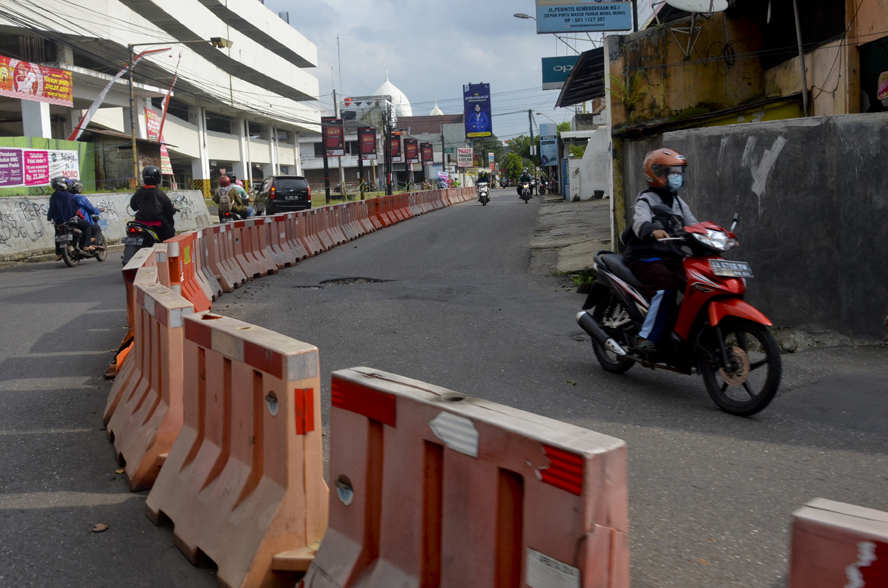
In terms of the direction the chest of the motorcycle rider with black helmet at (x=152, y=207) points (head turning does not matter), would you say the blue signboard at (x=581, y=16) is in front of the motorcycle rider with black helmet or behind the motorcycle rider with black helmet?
in front

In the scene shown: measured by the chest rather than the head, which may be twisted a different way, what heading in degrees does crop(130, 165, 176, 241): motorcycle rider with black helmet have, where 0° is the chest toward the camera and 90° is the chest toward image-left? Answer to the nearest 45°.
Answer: approximately 225°

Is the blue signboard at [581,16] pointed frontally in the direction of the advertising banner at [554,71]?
no

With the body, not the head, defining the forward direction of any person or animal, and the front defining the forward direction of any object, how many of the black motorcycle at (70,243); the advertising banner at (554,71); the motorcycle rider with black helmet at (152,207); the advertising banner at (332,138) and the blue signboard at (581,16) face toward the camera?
3

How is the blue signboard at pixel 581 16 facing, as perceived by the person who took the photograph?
facing the viewer

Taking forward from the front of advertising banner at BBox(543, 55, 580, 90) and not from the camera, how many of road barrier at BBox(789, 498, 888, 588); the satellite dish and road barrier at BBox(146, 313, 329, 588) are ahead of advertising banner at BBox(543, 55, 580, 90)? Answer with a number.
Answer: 3

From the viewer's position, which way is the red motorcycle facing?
facing the viewer and to the right of the viewer

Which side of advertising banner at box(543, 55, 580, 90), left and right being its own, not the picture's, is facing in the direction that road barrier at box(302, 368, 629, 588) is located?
front

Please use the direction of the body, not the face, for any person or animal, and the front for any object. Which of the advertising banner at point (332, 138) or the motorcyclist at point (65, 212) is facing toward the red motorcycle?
the advertising banner

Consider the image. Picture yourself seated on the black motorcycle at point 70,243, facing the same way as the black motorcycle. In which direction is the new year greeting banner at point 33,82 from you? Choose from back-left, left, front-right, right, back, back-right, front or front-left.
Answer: front-left

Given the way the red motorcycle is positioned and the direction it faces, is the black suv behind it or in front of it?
behind

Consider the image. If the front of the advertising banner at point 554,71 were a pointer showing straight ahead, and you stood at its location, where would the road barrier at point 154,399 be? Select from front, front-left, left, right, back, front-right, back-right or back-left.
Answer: front

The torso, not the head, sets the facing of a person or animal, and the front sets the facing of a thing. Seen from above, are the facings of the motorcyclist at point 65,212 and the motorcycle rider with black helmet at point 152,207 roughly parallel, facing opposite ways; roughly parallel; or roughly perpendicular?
roughly parallel

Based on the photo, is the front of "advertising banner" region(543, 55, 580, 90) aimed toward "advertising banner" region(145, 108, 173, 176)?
no

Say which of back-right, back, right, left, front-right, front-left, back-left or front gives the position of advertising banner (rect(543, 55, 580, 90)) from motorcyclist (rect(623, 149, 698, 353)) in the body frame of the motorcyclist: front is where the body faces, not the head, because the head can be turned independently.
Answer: back-left

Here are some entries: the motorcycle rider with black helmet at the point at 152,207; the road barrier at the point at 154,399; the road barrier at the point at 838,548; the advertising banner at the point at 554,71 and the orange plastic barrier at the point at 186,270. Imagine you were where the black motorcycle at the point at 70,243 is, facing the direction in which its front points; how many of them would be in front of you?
1

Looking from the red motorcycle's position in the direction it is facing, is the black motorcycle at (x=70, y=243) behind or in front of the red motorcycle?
behind

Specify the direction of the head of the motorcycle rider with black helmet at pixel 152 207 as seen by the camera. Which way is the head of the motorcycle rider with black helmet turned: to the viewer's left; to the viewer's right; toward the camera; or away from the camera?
away from the camera

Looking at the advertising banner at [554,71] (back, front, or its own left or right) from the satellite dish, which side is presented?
front

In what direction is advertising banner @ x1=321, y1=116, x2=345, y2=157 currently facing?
toward the camera
